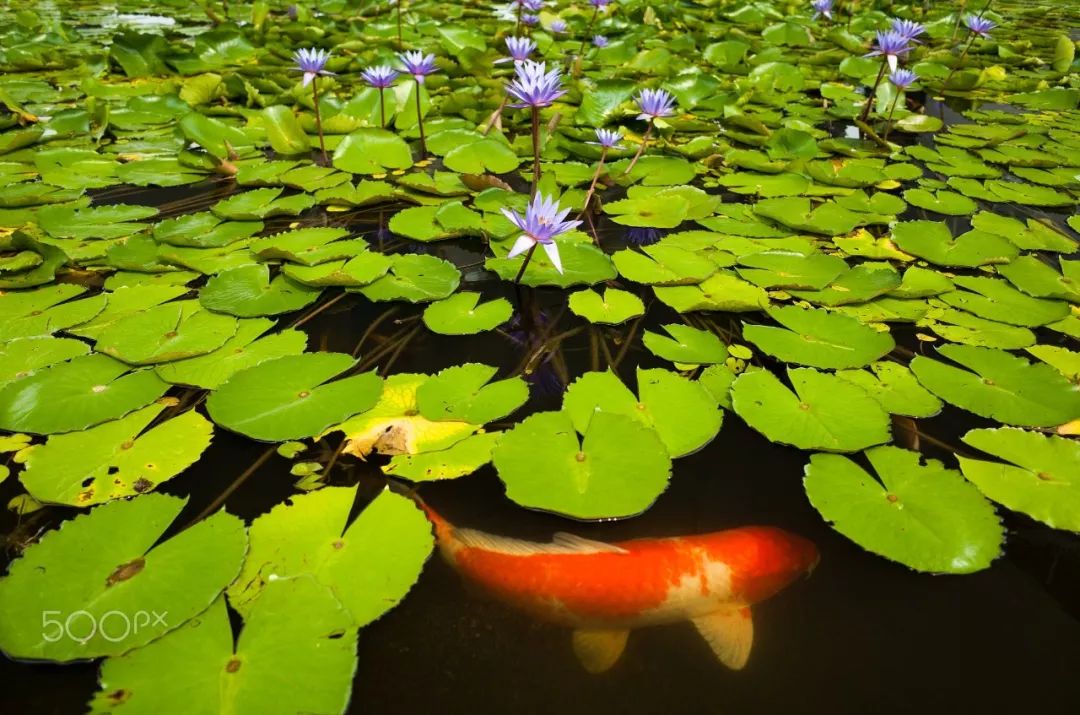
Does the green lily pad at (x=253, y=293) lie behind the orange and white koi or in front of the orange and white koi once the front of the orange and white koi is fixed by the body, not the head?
behind

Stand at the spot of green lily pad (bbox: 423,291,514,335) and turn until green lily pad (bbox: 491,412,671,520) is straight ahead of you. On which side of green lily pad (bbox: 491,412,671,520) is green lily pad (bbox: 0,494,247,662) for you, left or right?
right

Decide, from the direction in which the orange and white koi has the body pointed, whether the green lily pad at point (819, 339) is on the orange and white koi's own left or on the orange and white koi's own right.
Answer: on the orange and white koi's own left

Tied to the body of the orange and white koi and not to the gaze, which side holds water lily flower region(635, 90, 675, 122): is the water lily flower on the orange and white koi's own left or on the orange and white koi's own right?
on the orange and white koi's own left

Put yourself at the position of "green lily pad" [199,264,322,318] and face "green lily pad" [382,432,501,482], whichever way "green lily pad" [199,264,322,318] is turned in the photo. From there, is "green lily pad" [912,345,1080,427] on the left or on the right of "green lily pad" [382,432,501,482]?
left

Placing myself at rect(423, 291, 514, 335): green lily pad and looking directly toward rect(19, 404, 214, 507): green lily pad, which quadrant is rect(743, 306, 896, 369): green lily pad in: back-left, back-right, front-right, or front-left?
back-left

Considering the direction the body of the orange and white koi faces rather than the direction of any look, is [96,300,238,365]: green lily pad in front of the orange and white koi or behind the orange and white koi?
behind

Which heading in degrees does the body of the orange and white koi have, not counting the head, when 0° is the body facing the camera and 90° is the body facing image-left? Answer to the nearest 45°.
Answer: approximately 270°
